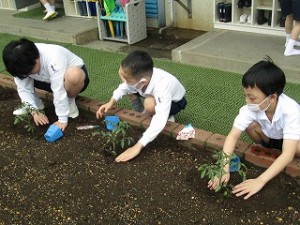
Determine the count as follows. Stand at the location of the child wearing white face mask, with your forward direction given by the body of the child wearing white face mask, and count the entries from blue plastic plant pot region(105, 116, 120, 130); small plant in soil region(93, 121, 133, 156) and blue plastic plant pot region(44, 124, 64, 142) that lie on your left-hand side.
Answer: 0

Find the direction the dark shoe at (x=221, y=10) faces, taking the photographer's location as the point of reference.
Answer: facing away from the viewer

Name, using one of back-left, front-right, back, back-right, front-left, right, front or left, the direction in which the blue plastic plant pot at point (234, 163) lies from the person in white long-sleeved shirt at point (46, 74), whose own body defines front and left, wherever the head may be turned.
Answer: left
